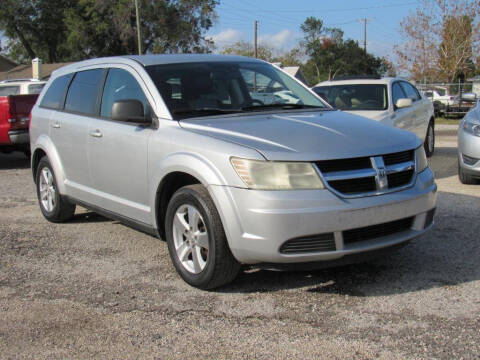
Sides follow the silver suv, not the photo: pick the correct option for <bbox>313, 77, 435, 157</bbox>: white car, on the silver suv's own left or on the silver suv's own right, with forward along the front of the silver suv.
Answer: on the silver suv's own left

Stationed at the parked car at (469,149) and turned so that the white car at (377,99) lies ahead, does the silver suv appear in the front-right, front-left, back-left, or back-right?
back-left

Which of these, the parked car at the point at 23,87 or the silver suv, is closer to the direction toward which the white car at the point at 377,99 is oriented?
the silver suv

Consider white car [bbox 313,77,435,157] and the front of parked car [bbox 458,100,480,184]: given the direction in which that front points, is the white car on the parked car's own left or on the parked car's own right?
on the parked car's own right

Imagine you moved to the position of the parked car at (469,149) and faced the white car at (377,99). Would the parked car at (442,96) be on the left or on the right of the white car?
right

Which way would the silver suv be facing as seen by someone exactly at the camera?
facing the viewer and to the right of the viewer

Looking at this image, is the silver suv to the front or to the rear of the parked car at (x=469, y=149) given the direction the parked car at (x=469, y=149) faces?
to the front

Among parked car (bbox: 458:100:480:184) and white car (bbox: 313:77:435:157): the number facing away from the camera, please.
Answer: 0

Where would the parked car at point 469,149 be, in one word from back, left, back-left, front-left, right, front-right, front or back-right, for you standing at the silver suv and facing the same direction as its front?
left

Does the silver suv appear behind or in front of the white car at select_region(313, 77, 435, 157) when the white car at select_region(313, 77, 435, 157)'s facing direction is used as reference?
in front
